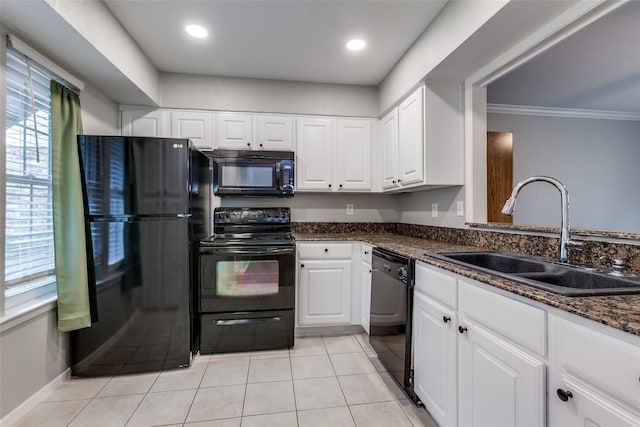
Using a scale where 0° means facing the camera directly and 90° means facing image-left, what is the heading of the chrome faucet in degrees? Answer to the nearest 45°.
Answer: approximately 45°

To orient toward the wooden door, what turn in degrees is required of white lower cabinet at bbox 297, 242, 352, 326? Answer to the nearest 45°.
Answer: approximately 90° to its left

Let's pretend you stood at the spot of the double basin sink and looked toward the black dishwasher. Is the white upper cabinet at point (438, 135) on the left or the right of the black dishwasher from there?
right

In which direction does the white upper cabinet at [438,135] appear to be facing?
to the viewer's left

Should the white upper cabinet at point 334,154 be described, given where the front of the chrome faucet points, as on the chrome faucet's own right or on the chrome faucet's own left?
on the chrome faucet's own right

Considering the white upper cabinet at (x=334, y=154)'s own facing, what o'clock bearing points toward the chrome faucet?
The chrome faucet is roughly at 11 o'clock from the white upper cabinet.

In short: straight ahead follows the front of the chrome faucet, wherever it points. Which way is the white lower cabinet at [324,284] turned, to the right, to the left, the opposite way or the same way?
to the left

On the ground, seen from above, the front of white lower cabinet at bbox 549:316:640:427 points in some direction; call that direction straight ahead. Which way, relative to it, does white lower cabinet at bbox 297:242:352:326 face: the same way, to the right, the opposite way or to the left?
to the left
